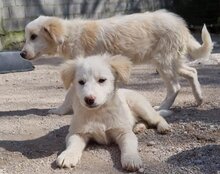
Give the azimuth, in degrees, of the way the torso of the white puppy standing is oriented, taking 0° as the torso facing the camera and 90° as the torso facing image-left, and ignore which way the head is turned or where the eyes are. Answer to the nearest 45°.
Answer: approximately 90°

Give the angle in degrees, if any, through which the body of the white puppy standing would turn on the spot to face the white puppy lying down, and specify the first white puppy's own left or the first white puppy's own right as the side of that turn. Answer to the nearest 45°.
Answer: approximately 90° to the first white puppy's own left

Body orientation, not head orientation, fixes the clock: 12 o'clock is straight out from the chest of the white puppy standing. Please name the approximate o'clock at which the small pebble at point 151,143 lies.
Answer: The small pebble is roughly at 9 o'clock from the white puppy standing.
